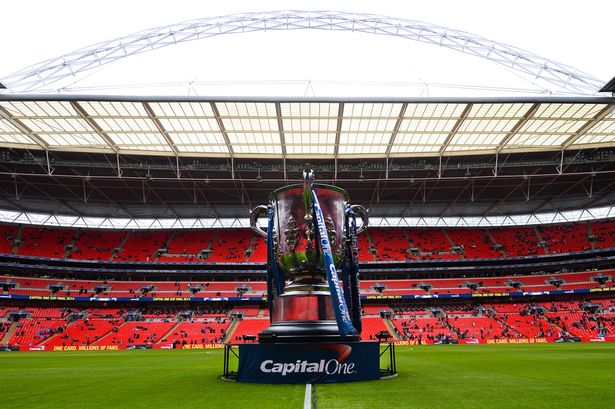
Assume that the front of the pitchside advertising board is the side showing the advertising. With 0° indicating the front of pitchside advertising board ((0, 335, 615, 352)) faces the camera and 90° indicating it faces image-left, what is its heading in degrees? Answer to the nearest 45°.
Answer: approximately 0°
